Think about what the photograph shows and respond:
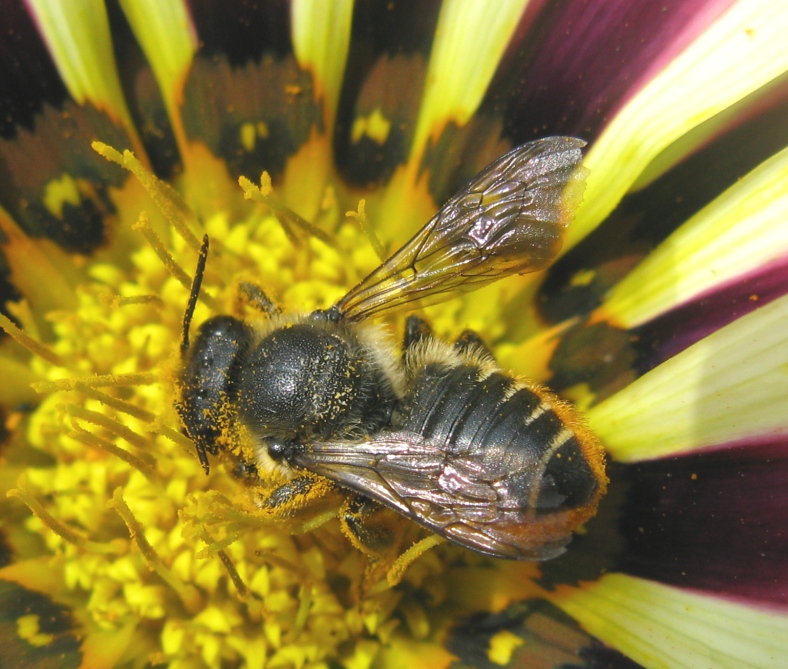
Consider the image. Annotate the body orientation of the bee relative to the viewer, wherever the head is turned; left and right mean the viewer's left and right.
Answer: facing to the left of the viewer
